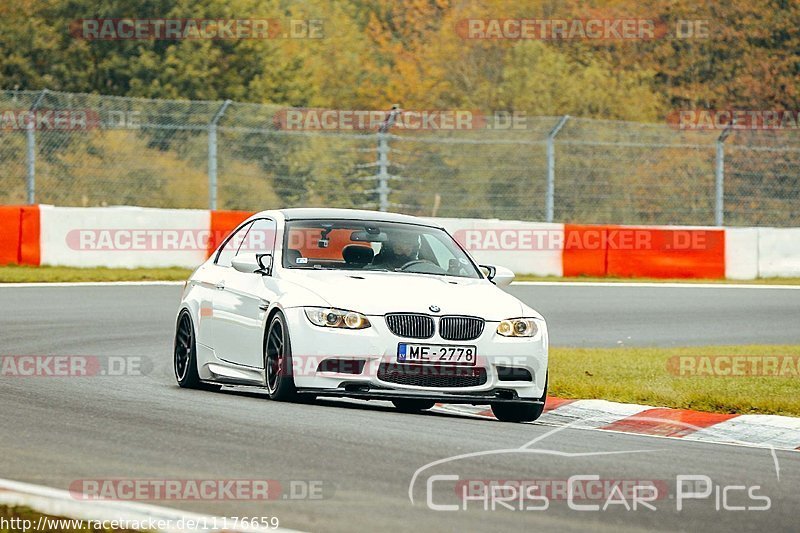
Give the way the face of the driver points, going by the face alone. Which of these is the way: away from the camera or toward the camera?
toward the camera

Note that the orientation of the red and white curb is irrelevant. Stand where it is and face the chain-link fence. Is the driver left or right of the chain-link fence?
left

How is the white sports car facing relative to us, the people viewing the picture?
facing the viewer and to the right of the viewer

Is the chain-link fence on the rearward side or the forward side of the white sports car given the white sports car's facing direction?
on the rearward side
